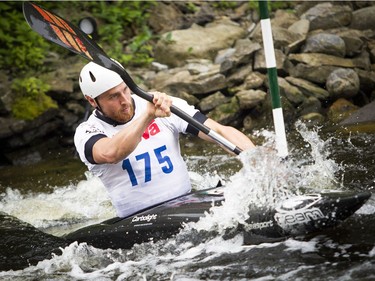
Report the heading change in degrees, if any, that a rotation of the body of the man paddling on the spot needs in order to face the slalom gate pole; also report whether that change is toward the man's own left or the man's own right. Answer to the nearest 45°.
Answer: approximately 45° to the man's own left

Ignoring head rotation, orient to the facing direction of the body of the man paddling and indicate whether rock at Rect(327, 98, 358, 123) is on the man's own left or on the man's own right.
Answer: on the man's own left

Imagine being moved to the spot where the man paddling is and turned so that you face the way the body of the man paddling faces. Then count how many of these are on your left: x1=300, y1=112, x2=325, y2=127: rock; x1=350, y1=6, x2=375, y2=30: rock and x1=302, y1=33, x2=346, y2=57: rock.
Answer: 3

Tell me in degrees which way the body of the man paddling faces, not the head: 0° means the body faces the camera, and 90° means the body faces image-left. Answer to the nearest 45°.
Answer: approximately 315°

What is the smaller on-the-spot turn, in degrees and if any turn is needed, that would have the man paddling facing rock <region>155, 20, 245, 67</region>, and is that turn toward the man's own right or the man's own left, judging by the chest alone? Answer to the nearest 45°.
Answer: approximately 135° to the man's own left

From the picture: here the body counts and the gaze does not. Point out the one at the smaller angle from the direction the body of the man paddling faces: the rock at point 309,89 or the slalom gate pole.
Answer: the slalom gate pole

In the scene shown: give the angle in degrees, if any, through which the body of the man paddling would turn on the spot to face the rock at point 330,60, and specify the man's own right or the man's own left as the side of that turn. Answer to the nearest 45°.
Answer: approximately 90° to the man's own left

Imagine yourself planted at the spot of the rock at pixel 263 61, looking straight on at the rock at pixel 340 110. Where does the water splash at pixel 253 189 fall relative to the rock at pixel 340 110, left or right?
right

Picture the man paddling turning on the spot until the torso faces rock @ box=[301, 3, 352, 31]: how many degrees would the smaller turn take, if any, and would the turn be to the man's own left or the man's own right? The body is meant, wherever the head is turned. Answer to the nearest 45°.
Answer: approximately 90° to the man's own left

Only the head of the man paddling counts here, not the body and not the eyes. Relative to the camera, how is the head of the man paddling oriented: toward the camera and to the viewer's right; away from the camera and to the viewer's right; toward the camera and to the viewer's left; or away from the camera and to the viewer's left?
toward the camera and to the viewer's right

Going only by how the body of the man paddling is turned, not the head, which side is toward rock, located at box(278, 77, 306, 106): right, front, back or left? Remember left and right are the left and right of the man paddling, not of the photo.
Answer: left

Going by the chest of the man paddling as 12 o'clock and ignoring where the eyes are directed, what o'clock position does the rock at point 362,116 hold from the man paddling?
The rock is roughly at 9 o'clock from the man paddling.

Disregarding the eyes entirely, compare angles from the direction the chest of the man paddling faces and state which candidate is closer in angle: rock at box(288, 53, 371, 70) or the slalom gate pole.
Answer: the slalom gate pole

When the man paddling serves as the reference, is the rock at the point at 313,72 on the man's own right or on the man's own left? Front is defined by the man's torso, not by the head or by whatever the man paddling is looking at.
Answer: on the man's own left
